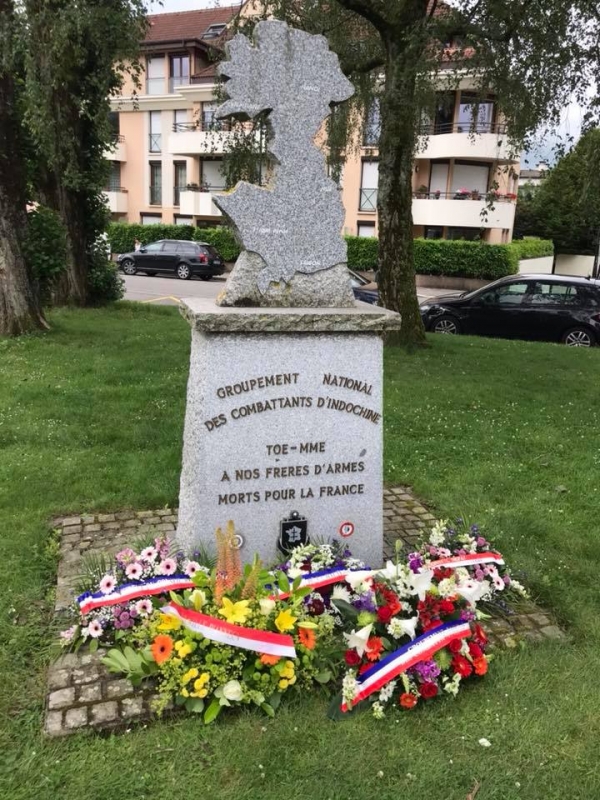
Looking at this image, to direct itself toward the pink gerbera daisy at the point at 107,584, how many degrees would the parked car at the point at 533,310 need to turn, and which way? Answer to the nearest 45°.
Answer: approximately 90° to its left

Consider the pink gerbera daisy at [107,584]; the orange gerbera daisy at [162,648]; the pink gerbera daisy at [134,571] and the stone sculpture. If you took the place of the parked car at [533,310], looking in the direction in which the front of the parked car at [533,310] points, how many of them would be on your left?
4

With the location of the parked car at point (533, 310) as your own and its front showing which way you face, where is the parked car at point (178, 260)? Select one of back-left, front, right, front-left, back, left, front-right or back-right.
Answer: front-right

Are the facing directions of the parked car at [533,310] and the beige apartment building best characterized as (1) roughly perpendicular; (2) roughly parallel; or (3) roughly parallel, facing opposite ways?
roughly perpendicular

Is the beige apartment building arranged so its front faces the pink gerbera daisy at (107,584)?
yes

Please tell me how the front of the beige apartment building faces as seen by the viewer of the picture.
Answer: facing the viewer

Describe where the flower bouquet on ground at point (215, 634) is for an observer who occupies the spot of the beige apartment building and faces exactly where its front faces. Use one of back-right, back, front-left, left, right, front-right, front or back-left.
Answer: front

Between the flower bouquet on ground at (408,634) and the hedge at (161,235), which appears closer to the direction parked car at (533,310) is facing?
the hedge

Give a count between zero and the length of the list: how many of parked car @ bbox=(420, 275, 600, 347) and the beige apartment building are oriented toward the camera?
1

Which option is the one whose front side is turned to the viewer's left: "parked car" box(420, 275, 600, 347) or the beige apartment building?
the parked car

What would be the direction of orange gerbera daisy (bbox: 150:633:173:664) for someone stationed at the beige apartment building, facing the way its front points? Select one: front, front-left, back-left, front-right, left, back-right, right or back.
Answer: front

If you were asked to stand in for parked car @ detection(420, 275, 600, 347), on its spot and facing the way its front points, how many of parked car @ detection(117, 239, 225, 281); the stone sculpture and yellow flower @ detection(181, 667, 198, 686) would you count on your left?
2

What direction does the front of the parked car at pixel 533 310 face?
to the viewer's left

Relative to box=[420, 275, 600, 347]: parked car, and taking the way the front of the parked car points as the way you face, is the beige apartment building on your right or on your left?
on your right

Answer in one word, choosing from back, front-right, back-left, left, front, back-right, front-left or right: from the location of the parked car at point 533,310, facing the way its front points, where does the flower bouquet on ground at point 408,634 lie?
left

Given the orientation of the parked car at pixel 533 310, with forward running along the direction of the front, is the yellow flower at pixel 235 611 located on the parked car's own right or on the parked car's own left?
on the parked car's own left
